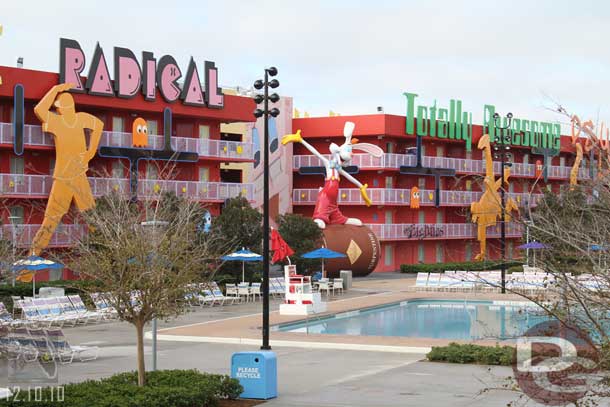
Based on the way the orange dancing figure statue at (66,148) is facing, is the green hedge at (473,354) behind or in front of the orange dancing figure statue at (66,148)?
in front

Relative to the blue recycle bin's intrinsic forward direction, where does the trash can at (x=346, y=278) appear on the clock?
The trash can is roughly at 5 o'clock from the blue recycle bin.

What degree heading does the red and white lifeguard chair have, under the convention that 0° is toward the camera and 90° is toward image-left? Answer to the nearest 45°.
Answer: approximately 315°

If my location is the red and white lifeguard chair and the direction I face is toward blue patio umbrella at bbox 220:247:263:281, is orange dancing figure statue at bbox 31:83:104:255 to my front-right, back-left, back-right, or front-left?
front-left

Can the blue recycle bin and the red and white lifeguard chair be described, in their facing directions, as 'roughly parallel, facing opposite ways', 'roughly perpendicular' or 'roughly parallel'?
roughly perpendicular

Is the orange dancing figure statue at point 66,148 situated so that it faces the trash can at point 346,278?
no

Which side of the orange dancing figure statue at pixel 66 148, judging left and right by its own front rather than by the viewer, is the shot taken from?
front

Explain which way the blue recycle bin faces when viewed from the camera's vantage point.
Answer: facing the viewer and to the left of the viewer

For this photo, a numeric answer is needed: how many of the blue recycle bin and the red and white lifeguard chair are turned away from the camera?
0

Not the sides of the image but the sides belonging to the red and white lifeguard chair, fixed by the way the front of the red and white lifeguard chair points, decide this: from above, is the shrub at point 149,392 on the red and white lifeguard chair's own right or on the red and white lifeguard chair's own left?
on the red and white lifeguard chair's own right

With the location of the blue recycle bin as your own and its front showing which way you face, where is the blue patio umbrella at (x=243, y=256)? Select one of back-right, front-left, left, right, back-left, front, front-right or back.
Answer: back-right

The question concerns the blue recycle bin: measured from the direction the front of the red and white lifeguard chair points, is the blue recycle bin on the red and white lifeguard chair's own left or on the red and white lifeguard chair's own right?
on the red and white lifeguard chair's own right

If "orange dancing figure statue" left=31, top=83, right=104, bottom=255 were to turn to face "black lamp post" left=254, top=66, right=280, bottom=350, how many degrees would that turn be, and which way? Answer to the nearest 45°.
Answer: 0° — it already faces it

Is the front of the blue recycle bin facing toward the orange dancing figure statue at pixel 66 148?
no

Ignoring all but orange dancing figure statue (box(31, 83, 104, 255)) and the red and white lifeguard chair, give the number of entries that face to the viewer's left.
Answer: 0

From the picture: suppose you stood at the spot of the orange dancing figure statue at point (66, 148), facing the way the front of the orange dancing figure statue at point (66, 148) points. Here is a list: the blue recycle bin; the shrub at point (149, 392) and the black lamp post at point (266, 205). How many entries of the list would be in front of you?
3
